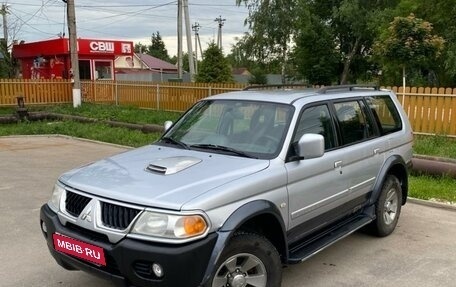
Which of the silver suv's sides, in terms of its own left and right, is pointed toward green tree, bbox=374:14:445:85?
back

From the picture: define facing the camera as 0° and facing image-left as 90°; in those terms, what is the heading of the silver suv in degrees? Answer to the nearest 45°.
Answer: approximately 45°

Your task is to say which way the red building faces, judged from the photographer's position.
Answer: facing the viewer and to the right of the viewer

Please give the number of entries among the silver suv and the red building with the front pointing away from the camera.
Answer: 0

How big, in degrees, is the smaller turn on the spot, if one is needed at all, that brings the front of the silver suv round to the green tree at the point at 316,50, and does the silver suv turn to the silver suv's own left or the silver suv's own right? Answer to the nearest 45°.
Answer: approximately 135° to the silver suv's own right

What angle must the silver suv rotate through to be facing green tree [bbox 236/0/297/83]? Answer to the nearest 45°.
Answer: approximately 135° to its right

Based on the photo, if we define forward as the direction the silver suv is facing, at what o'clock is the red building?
The red building is roughly at 4 o'clock from the silver suv.

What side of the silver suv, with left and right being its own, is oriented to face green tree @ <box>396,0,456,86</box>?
back
